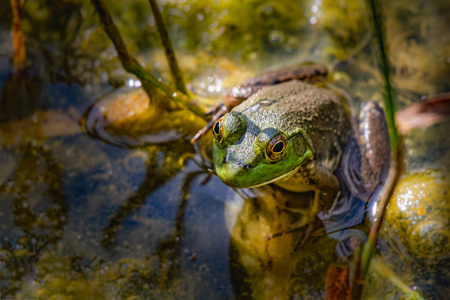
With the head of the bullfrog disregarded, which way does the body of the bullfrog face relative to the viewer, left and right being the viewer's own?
facing the viewer and to the left of the viewer

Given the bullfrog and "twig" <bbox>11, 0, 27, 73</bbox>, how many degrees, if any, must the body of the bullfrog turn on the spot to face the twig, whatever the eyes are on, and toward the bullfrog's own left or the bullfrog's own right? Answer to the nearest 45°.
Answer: approximately 45° to the bullfrog's own right

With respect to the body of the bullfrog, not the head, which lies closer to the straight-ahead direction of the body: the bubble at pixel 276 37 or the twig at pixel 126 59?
the twig

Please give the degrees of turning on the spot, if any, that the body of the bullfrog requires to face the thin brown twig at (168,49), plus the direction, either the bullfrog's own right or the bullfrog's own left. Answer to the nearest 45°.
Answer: approximately 45° to the bullfrog's own right

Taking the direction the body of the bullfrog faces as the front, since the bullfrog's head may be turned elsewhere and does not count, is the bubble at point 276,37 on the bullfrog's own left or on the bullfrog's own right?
on the bullfrog's own right

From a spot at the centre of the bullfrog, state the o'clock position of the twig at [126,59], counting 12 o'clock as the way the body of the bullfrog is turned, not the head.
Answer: The twig is roughly at 3 o'clock from the bullfrog.
